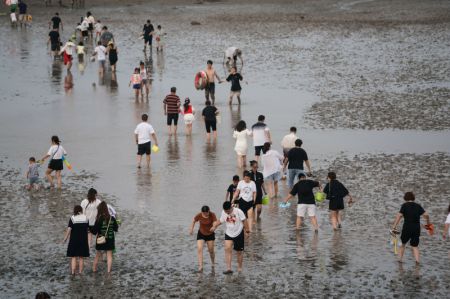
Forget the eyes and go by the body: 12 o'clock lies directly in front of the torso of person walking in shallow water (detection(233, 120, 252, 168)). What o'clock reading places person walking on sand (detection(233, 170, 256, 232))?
person walking on sand (detection(233, 170, 256, 232)) is roughly at 6 o'clock from person walking in shallow water (detection(233, 120, 252, 168)).

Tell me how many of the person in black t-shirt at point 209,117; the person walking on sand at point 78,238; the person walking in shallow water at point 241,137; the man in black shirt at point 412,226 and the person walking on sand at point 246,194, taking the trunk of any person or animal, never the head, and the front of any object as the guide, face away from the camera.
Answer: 4

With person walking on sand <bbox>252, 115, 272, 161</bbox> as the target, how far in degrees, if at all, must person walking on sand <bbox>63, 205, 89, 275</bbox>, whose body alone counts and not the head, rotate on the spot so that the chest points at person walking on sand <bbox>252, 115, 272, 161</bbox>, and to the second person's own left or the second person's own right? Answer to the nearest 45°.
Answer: approximately 45° to the second person's own right

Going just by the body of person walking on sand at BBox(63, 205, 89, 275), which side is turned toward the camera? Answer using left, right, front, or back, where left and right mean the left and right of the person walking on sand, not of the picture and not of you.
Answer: back

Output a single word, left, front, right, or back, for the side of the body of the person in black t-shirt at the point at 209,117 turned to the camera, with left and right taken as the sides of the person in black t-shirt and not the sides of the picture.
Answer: back

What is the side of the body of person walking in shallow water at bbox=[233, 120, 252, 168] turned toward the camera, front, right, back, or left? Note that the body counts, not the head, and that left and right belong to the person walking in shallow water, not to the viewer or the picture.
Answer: back

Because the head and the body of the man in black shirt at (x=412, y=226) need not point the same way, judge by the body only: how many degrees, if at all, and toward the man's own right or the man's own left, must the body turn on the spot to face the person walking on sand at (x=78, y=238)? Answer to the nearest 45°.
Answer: approximately 90° to the man's own left

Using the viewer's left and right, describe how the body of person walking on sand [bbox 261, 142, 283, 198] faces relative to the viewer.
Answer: facing away from the viewer and to the right of the viewer

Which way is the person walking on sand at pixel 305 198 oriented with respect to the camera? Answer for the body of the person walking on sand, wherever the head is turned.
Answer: away from the camera

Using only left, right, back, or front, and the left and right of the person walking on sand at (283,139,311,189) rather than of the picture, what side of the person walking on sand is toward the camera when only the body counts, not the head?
back
